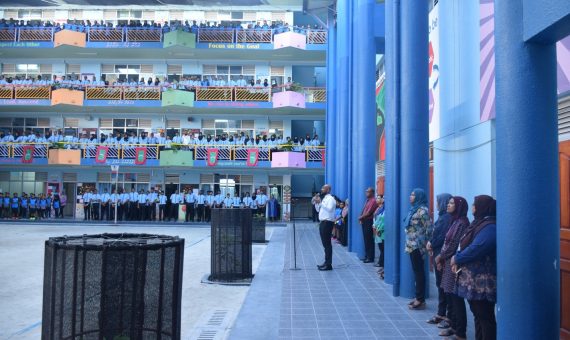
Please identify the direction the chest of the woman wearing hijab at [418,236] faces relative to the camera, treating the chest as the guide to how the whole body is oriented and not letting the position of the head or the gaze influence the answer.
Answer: to the viewer's left

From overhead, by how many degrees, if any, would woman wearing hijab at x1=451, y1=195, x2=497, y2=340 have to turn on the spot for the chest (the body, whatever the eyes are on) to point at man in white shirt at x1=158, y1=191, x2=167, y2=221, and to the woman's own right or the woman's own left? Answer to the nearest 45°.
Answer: approximately 45° to the woman's own right

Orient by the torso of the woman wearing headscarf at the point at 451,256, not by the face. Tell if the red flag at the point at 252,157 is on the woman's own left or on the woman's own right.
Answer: on the woman's own right

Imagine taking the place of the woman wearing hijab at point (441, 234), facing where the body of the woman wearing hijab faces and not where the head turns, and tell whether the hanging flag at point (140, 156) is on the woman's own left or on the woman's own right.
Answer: on the woman's own right

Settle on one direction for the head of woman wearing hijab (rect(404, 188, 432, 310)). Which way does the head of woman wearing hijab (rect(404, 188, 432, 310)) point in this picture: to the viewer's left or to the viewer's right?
to the viewer's left

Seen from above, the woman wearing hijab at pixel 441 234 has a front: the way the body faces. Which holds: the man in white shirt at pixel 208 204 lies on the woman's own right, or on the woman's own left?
on the woman's own right

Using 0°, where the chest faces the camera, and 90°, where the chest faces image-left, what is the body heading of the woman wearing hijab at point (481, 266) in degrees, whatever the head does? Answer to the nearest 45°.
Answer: approximately 90°

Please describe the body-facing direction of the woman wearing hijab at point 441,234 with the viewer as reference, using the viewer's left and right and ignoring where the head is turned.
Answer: facing to the left of the viewer

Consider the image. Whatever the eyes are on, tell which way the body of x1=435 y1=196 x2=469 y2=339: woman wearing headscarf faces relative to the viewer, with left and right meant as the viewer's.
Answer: facing to the left of the viewer
